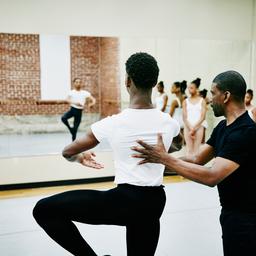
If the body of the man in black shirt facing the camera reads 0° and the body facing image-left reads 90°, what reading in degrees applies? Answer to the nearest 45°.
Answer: approximately 90°

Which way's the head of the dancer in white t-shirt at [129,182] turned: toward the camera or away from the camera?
away from the camera

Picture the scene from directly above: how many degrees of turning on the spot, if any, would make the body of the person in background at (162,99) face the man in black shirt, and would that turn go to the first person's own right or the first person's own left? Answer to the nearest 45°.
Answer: approximately 45° to the first person's own left

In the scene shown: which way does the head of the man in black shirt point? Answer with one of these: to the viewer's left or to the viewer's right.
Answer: to the viewer's left

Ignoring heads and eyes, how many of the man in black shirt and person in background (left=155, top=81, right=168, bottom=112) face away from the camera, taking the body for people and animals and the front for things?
0

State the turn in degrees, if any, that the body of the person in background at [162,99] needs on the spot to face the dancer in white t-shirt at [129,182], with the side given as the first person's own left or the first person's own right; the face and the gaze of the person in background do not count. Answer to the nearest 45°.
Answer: approximately 45° to the first person's own left

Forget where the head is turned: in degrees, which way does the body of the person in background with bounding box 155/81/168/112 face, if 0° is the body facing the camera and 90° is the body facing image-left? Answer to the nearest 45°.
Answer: approximately 45°
